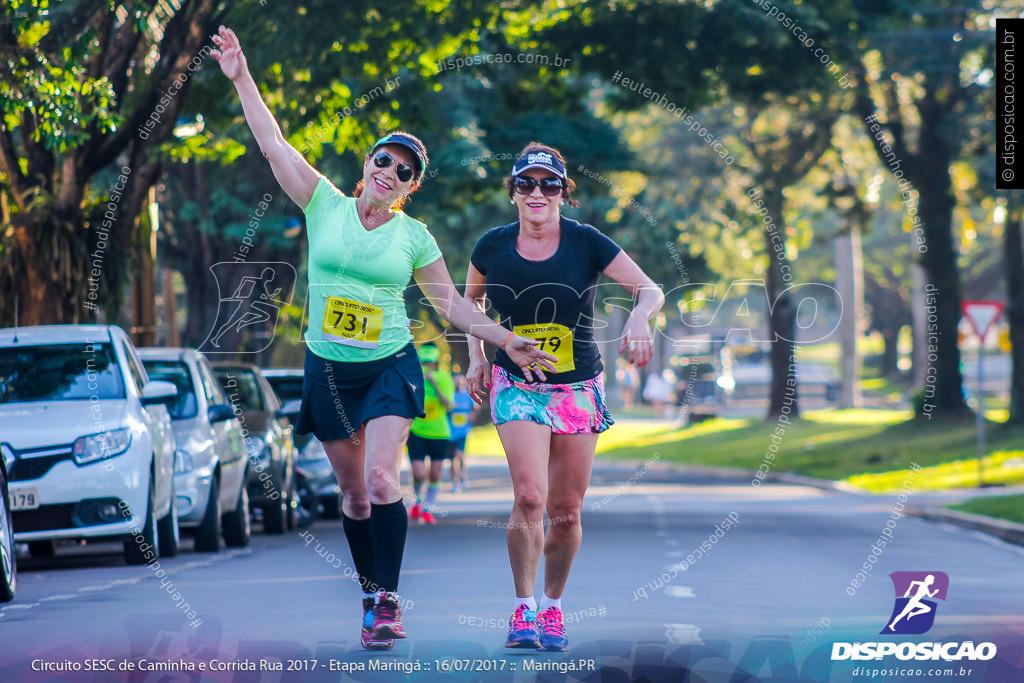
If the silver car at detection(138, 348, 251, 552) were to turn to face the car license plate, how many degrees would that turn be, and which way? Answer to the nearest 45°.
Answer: approximately 45° to its right

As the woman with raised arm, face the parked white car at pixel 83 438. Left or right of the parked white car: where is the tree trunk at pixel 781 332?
right

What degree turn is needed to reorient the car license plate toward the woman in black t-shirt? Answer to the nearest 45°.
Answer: approximately 45° to its left

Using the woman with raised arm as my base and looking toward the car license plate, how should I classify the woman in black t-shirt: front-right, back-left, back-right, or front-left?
back-right

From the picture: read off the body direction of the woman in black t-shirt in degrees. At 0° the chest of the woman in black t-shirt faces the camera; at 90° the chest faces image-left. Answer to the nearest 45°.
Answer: approximately 0°

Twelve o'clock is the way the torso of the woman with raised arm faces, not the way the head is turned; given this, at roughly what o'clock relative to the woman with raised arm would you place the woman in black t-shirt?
The woman in black t-shirt is roughly at 9 o'clock from the woman with raised arm.

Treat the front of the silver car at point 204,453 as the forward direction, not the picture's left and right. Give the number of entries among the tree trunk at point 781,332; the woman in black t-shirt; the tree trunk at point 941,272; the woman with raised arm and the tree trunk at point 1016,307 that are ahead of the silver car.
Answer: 2
